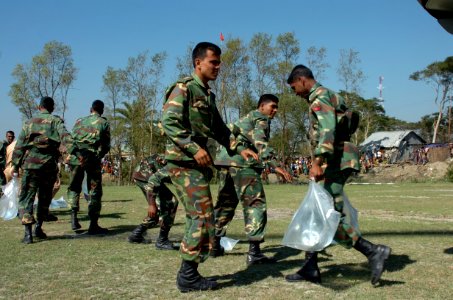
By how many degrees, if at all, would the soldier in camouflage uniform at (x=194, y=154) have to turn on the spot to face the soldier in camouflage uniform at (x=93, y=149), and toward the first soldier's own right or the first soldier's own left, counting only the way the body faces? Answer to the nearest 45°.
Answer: approximately 180°

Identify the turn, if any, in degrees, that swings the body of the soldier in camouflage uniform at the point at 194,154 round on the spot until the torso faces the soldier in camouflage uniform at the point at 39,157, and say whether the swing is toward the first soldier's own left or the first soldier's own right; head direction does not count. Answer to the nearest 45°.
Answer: approximately 180°

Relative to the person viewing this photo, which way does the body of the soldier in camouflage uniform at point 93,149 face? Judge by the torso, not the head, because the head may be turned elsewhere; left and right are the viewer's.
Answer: facing away from the viewer and to the right of the viewer

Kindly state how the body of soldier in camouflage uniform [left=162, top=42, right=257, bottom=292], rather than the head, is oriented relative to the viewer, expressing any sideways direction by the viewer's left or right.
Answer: facing the viewer and to the right of the viewer

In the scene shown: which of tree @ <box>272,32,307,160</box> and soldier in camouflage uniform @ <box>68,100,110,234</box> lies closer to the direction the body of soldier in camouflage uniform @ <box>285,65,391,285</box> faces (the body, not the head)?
the soldier in camouflage uniform

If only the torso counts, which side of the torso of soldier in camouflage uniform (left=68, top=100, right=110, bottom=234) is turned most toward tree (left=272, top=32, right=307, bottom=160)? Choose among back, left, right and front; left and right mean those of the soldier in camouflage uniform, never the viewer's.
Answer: front

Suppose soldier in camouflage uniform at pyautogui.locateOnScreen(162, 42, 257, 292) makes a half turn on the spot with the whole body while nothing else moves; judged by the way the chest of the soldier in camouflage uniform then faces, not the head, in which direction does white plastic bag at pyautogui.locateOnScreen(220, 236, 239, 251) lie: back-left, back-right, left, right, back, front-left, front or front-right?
front-right

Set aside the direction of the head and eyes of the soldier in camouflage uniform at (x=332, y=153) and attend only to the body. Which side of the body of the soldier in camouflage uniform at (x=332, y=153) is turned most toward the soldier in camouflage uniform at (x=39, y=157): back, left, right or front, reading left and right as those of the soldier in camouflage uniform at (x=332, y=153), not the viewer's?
front

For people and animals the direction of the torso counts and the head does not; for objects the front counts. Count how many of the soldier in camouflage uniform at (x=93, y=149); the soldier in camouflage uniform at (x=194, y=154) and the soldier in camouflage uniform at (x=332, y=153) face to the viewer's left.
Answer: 1

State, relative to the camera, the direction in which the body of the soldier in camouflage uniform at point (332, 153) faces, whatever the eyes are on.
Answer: to the viewer's left

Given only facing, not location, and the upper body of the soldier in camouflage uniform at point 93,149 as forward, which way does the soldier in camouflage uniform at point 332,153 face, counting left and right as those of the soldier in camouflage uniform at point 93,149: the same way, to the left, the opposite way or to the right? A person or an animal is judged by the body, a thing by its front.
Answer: to the left

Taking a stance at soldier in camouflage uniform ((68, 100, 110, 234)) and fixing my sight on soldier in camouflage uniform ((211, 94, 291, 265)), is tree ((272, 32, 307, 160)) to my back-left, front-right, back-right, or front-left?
back-left

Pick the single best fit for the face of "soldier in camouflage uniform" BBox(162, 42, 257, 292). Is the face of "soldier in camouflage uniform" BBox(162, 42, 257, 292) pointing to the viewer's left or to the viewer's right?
to the viewer's right

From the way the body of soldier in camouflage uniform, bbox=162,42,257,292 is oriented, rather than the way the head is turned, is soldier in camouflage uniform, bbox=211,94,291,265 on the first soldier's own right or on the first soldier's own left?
on the first soldier's own left

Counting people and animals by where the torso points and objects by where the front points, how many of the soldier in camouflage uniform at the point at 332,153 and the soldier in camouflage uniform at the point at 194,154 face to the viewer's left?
1

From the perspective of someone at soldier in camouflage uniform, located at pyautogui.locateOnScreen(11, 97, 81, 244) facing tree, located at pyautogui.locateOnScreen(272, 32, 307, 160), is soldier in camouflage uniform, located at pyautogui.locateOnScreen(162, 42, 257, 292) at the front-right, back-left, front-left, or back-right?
back-right
